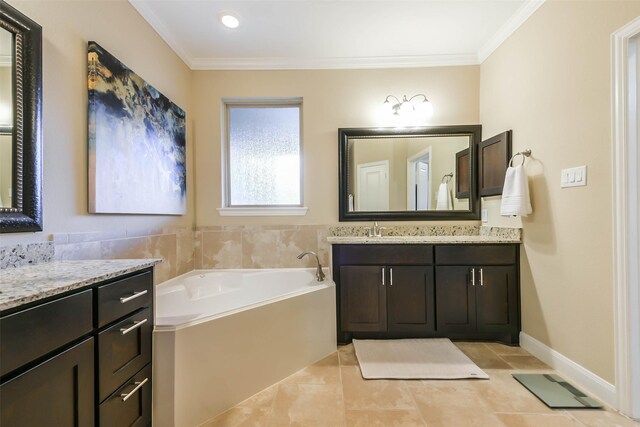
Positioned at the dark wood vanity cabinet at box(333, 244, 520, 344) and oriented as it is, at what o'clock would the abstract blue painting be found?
The abstract blue painting is roughly at 2 o'clock from the dark wood vanity cabinet.

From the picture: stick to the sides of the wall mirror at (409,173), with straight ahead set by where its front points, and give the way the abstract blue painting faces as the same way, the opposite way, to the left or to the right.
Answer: to the left

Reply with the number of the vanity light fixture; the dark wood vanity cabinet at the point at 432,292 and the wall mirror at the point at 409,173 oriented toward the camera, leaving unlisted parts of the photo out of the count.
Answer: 3

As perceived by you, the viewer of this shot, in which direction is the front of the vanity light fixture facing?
facing the viewer

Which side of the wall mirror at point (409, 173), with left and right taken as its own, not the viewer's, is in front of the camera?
front

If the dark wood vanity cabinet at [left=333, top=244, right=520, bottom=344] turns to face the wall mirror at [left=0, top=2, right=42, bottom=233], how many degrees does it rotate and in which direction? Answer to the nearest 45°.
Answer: approximately 45° to its right

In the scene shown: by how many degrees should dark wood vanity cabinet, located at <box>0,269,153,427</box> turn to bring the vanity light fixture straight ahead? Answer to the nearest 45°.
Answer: approximately 45° to its left

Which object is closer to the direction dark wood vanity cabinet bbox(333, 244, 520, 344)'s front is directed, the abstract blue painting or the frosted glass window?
the abstract blue painting

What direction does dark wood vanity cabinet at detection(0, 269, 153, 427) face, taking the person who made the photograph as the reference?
facing the viewer and to the right of the viewer

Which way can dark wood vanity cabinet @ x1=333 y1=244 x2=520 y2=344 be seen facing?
toward the camera

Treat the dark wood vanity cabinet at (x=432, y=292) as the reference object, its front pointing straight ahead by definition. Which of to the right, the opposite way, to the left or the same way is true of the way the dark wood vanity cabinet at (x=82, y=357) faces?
to the left

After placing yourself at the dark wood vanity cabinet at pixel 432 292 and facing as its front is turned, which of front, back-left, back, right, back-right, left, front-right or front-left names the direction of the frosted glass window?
right

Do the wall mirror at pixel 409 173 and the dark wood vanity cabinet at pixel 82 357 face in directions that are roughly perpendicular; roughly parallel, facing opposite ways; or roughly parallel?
roughly perpendicular

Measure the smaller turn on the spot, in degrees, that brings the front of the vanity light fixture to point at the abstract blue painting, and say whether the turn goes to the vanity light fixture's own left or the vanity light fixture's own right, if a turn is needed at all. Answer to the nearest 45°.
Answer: approximately 45° to the vanity light fixture's own right

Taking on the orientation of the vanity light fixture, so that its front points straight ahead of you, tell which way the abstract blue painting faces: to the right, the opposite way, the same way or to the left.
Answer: to the left
